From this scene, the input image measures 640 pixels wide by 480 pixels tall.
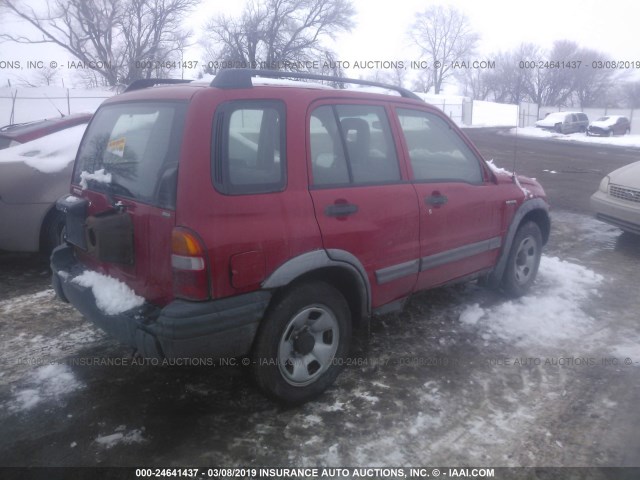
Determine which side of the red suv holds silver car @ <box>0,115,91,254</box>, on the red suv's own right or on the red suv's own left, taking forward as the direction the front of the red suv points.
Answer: on the red suv's own left

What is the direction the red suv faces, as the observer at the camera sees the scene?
facing away from the viewer and to the right of the viewer

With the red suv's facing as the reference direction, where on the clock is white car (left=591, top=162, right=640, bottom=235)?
The white car is roughly at 12 o'clock from the red suv.

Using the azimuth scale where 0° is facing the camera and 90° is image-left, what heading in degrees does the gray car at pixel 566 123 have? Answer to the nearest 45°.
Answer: approximately 45°

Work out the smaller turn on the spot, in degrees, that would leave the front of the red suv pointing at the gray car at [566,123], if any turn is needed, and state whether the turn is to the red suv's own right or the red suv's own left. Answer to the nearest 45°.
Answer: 0° — it already faces it

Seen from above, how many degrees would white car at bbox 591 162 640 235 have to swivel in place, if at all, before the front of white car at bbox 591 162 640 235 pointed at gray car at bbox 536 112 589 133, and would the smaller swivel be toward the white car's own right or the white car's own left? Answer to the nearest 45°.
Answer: approximately 135° to the white car's own right

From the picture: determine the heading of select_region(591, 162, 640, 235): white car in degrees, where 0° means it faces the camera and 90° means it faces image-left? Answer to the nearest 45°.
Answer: approximately 45°
